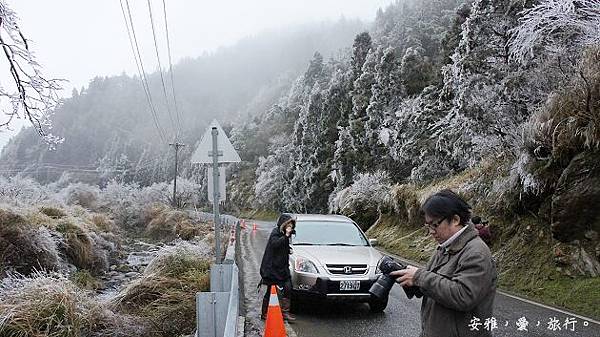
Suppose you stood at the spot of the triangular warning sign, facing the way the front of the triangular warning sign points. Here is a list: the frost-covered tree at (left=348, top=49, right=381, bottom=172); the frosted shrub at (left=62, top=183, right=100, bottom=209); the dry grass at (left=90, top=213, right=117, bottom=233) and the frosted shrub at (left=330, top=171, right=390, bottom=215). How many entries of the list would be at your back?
0

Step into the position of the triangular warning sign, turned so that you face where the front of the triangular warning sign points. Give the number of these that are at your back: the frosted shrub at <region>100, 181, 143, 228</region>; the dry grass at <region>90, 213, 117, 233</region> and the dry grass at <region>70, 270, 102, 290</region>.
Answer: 0

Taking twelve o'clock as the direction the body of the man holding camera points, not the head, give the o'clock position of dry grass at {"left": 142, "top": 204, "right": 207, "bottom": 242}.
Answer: The dry grass is roughly at 2 o'clock from the man holding camera.

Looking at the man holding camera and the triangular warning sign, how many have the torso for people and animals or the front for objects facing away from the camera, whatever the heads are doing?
1

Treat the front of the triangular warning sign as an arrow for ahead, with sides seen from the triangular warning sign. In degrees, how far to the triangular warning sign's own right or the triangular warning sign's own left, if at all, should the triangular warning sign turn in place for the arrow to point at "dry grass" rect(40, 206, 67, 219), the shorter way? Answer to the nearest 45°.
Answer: approximately 45° to the triangular warning sign's own left

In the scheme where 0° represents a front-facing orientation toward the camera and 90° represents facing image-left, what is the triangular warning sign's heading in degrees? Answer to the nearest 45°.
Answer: approximately 180°

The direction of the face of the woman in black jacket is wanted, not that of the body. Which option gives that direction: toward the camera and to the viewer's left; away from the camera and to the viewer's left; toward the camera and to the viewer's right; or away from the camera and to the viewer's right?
toward the camera and to the viewer's right

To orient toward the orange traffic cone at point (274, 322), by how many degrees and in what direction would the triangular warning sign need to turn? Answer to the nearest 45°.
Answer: approximately 180°

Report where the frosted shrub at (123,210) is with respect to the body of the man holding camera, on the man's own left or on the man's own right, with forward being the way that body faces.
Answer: on the man's own right

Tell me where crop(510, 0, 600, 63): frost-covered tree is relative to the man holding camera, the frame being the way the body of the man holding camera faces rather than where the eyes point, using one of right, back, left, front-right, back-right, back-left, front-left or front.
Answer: right

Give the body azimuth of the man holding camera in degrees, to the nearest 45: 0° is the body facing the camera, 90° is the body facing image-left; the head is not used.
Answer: approximately 90°

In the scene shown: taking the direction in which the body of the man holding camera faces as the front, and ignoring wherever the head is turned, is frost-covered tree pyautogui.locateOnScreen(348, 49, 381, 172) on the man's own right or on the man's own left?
on the man's own right

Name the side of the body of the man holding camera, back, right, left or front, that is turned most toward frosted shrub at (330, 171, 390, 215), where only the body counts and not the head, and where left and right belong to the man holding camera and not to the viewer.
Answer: right

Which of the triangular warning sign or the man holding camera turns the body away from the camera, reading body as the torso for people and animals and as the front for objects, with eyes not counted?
the triangular warning sign

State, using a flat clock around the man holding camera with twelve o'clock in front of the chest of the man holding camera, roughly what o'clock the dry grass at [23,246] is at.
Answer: The dry grass is roughly at 1 o'clock from the man holding camera.
